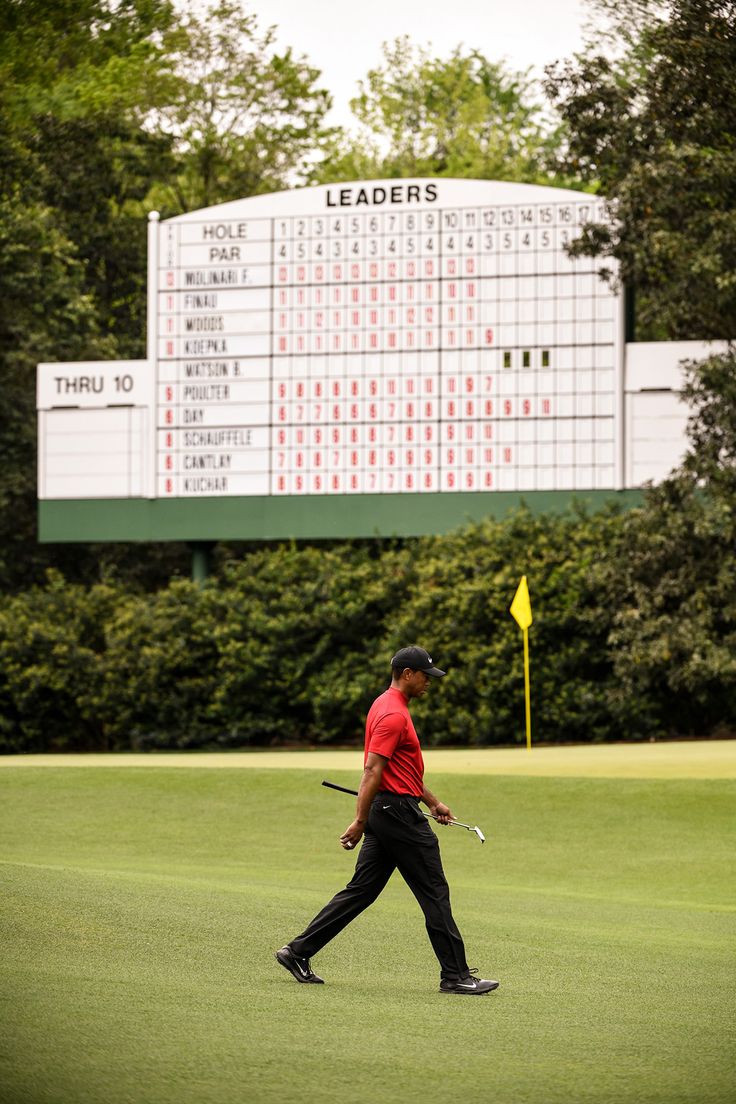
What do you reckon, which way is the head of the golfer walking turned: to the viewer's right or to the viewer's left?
to the viewer's right

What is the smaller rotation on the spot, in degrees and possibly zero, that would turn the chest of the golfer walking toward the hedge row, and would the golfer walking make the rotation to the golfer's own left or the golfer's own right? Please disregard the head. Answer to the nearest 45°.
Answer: approximately 90° to the golfer's own left

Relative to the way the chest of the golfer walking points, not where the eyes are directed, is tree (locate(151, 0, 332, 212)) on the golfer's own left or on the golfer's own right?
on the golfer's own left

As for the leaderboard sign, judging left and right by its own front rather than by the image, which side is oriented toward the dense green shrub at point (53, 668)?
right

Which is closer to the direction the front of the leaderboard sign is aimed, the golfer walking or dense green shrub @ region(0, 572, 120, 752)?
the golfer walking

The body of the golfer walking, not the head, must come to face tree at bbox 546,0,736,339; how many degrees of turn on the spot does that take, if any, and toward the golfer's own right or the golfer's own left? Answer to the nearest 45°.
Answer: approximately 90° to the golfer's own left

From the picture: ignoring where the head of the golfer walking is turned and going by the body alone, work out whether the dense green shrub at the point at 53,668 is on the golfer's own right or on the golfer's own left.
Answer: on the golfer's own left

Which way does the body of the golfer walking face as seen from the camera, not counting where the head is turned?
to the viewer's right

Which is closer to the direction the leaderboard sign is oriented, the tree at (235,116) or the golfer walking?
the golfer walking

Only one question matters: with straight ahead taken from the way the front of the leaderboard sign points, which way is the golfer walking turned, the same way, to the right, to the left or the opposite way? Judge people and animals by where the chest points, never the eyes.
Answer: to the left

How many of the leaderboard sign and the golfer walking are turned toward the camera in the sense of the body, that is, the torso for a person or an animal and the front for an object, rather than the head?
1
